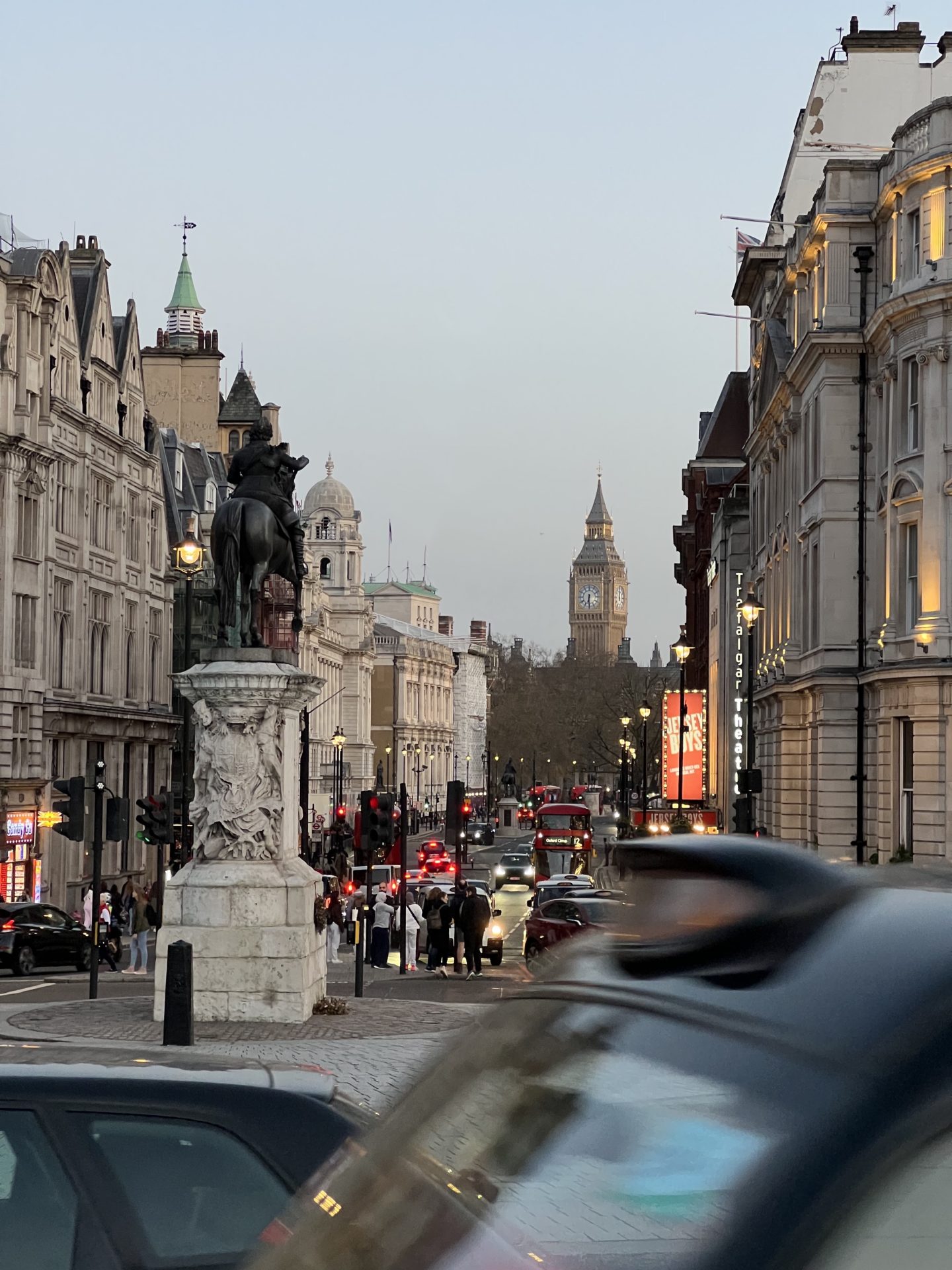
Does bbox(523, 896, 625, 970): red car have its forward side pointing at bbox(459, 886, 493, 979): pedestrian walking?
no

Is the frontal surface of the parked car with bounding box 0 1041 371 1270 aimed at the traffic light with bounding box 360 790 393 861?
no

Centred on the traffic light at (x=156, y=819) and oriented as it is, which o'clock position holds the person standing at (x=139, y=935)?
The person standing is roughly at 3 o'clock from the traffic light.

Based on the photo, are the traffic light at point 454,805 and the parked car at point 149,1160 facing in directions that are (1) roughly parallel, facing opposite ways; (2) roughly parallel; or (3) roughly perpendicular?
roughly perpendicular
